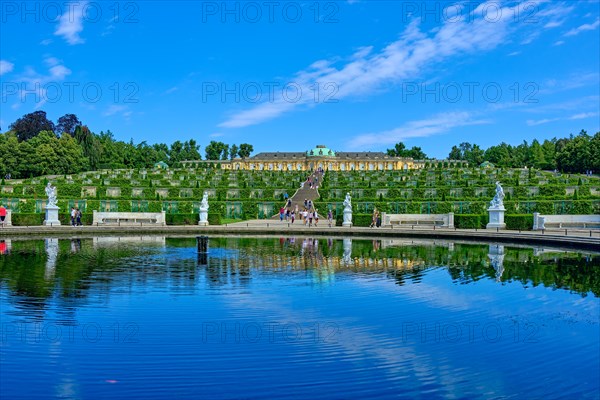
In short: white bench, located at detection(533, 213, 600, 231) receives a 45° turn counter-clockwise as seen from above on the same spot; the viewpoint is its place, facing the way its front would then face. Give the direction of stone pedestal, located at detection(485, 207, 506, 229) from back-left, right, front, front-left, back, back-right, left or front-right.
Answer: back-right

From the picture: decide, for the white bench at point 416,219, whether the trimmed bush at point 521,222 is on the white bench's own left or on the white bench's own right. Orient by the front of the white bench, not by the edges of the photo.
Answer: on the white bench's own left

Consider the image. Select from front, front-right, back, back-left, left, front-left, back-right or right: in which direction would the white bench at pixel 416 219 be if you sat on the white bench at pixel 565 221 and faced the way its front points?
right

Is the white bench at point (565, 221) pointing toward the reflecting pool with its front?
yes

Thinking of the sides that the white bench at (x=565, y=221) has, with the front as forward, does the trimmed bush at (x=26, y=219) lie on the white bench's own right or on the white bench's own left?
on the white bench's own right

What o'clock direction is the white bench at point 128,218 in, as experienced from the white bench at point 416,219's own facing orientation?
the white bench at point 128,218 is roughly at 3 o'clock from the white bench at point 416,219.

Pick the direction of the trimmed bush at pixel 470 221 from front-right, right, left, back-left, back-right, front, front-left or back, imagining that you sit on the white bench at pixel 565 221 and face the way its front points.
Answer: right

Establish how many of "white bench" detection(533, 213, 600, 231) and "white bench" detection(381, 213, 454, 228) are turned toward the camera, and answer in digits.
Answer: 2

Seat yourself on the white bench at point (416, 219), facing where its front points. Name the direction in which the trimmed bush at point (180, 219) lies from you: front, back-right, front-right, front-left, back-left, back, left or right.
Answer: right

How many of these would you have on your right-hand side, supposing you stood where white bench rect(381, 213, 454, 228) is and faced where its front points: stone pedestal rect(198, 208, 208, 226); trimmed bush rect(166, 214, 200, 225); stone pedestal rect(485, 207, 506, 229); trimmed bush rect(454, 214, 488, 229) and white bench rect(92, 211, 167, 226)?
3

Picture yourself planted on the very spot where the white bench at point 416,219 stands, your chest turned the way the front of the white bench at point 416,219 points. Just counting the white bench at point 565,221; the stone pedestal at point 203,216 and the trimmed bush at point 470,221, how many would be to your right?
1

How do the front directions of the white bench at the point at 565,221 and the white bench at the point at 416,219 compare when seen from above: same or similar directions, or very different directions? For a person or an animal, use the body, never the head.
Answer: same or similar directions

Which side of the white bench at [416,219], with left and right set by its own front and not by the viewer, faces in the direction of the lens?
front

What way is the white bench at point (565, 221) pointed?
toward the camera

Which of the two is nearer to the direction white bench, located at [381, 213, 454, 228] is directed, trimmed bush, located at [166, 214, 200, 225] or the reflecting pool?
the reflecting pool
